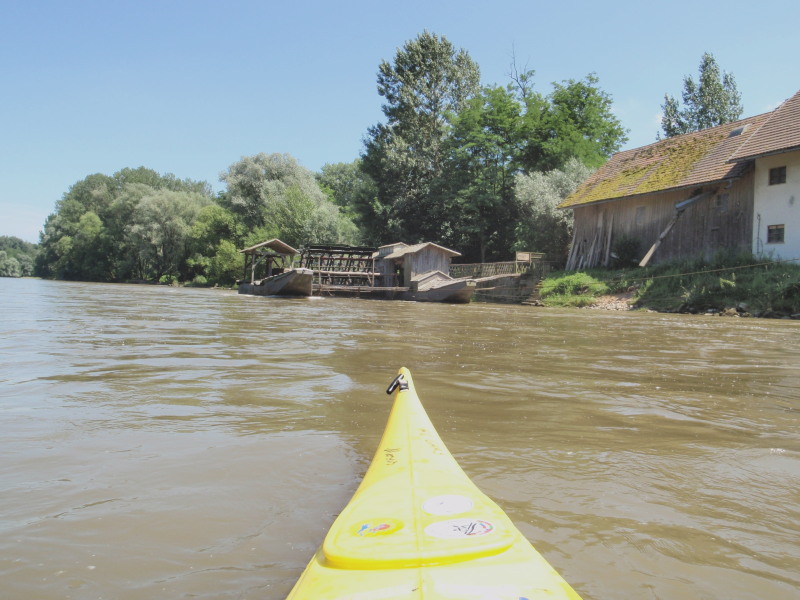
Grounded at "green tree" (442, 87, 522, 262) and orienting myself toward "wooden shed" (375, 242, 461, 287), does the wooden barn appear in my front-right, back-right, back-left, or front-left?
front-left

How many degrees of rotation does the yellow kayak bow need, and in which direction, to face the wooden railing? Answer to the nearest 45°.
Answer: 0° — it already faces it

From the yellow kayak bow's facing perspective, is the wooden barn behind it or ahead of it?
ahead

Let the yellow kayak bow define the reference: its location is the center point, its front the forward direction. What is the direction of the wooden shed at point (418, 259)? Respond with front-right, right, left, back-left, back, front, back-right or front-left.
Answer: front

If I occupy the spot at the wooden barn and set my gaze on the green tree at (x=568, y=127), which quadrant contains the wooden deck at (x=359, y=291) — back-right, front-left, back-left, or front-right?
front-left

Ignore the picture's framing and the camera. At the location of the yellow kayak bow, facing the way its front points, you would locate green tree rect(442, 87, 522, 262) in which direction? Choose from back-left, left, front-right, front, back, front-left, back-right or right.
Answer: front

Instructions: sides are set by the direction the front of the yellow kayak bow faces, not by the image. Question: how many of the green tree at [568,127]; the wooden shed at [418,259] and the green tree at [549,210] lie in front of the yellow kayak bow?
3

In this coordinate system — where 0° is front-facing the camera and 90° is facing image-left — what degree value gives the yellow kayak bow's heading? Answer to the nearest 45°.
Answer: approximately 180°

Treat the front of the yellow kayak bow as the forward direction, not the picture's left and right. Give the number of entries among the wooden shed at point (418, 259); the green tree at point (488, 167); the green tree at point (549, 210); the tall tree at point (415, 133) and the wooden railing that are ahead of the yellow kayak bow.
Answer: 5

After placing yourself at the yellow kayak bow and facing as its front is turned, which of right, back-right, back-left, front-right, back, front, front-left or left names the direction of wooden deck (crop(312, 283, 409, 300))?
front

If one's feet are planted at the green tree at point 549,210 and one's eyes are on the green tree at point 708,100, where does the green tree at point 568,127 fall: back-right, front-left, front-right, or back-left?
front-left

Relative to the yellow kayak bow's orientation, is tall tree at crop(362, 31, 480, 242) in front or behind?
in front
